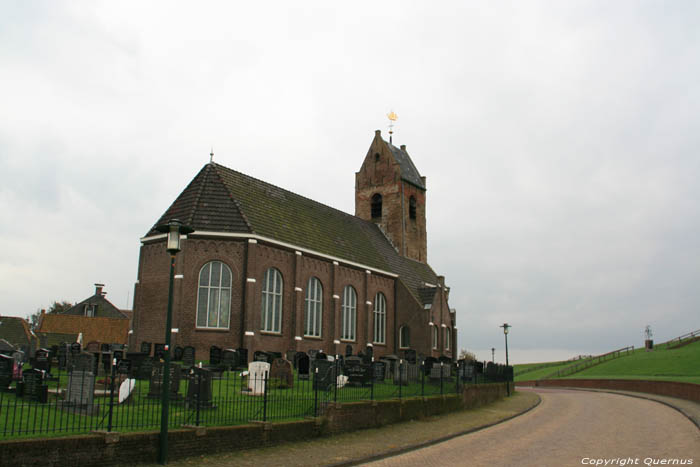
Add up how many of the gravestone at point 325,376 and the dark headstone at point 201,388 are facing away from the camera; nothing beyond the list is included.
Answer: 0

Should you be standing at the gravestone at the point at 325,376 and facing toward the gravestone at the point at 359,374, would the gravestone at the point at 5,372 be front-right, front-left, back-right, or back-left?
back-left

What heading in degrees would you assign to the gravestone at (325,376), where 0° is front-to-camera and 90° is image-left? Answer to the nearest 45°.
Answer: approximately 45°

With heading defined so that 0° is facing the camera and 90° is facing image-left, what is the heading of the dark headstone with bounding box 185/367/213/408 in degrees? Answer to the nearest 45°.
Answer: approximately 45°

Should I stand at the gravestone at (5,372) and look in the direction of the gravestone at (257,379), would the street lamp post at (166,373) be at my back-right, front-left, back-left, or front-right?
front-right

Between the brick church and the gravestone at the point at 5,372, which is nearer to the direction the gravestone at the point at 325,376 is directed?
the gravestone

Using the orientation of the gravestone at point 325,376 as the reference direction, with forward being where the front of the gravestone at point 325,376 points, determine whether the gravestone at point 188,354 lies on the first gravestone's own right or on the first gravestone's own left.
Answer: on the first gravestone's own right

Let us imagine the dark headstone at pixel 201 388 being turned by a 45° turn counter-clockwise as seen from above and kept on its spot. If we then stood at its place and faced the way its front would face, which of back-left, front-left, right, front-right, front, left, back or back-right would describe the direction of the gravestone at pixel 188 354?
back

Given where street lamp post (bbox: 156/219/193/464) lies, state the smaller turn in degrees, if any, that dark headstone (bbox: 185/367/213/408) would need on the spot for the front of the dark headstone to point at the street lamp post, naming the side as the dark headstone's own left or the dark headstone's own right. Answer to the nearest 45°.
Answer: approximately 45° to the dark headstone's own left
